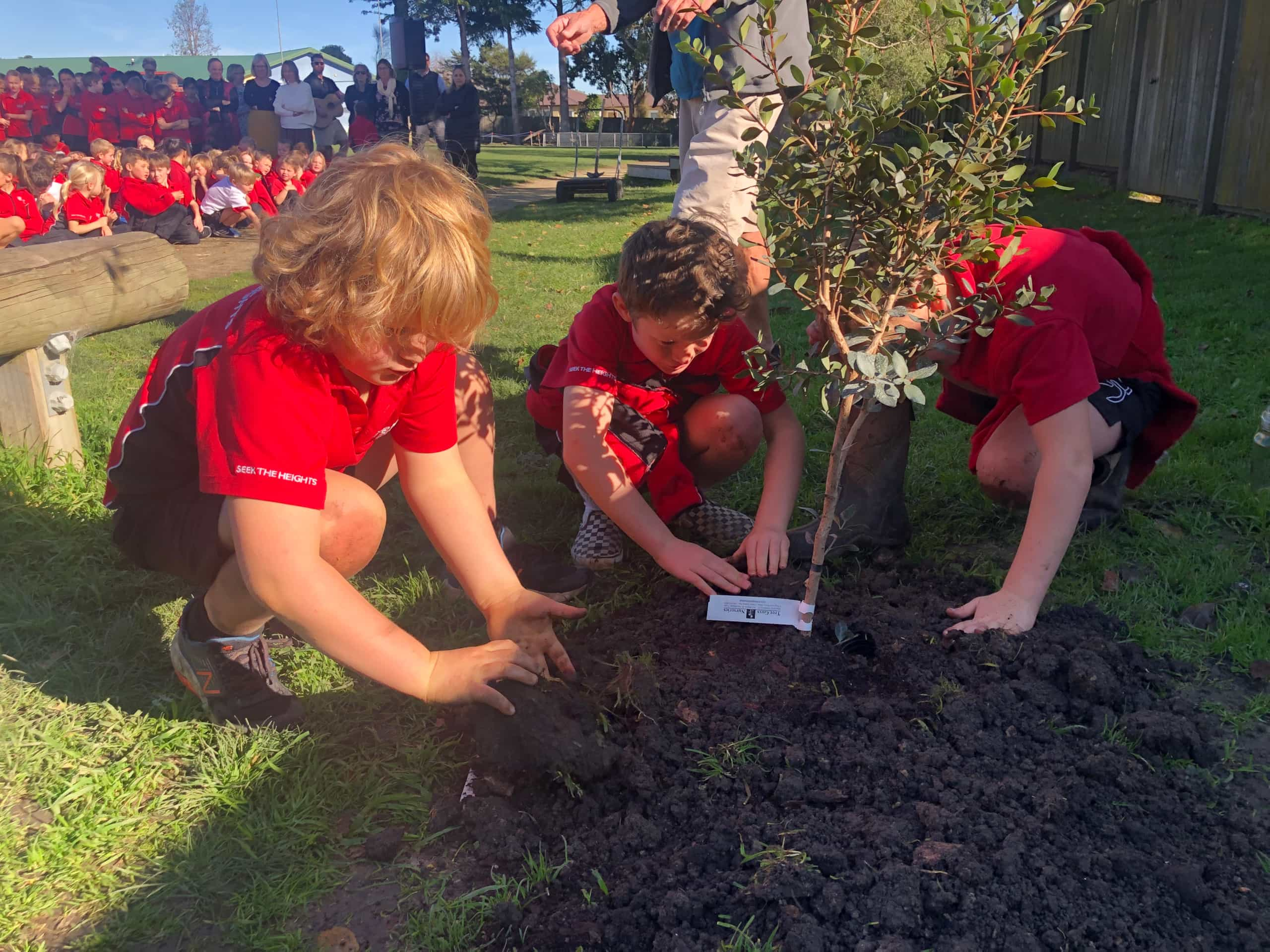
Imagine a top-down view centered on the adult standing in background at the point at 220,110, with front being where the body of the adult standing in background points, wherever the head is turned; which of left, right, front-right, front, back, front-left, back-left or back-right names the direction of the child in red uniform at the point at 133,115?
front-right

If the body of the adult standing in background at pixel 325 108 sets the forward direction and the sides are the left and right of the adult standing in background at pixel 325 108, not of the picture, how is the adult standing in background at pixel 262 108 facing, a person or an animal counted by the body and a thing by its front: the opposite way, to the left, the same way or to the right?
the same way

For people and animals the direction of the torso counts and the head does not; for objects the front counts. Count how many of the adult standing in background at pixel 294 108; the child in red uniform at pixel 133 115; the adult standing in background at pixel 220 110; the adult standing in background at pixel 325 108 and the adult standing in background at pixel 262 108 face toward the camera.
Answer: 5

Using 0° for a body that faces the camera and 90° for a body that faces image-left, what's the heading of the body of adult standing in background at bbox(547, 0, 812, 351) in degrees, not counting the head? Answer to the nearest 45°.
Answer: approximately 45°

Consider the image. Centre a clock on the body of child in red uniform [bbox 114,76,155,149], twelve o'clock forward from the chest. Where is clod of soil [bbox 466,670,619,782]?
The clod of soil is roughly at 12 o'clock from the child in red uniform.

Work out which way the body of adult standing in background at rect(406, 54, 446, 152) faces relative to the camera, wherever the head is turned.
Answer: toward the camera

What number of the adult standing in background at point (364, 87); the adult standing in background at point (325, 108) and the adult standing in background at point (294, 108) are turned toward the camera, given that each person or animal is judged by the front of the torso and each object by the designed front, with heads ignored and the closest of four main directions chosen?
3

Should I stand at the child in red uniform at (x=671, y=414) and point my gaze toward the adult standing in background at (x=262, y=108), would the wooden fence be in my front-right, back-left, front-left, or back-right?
front-right

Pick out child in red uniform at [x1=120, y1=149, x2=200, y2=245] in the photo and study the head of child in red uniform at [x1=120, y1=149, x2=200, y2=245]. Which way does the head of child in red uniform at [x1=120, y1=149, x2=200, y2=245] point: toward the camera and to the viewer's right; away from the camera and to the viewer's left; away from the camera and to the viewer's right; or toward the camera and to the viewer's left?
toward the camera and to the viewer's right

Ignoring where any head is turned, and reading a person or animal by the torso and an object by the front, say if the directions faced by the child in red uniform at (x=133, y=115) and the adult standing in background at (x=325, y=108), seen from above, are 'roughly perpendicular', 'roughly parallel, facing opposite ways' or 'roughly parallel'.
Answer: roughly parallel

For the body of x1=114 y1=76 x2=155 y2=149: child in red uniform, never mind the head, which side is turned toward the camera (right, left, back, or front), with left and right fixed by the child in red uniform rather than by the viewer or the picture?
front

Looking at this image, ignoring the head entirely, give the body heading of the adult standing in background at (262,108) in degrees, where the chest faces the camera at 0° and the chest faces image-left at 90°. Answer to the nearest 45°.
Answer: approximately 0°

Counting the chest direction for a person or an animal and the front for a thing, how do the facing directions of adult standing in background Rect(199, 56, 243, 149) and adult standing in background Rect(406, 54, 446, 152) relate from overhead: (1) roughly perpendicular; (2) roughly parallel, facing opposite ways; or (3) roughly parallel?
roughly parallel

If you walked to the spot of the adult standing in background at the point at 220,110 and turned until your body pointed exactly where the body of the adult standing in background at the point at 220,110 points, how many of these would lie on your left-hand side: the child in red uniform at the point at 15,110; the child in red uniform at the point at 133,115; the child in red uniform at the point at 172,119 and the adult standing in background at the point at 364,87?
1

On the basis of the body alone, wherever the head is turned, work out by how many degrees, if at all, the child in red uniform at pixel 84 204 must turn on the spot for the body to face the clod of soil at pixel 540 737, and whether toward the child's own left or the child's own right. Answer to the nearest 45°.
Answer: approximately 45° to the child's own right

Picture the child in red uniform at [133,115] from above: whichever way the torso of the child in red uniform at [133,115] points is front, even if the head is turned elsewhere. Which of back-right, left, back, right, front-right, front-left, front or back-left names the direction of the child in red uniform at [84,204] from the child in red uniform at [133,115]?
front

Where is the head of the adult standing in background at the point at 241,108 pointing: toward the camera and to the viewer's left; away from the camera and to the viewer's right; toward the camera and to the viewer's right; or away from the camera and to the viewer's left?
toward the camera and to the viewer's right
